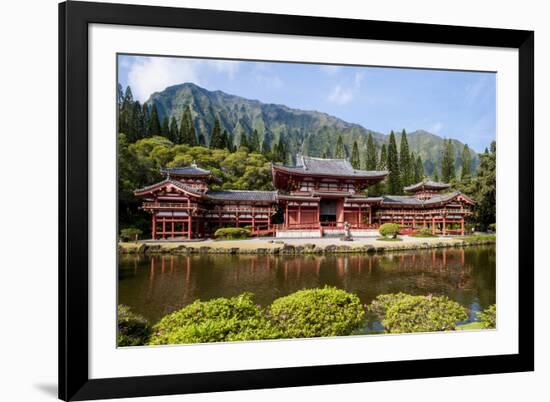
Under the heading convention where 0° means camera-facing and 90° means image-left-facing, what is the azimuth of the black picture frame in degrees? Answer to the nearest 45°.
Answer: approximately 315°
